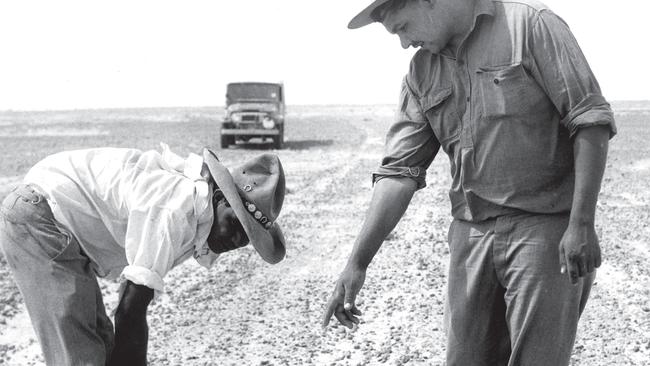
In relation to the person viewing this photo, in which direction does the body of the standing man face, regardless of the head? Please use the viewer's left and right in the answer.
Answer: facing the viewer and to the left of the viewer

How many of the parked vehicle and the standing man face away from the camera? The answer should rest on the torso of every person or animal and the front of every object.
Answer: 0

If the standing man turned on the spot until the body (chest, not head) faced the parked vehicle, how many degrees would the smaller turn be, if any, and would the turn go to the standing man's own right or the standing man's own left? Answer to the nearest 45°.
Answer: approximately 135° to the standing man's own right

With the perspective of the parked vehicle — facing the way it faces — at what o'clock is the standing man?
The standing man is roughly at 12 o'clock from the parked vehicle.

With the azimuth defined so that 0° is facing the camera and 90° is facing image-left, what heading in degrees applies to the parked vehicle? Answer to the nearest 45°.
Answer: approximately 0°

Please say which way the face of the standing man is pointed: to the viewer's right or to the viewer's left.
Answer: to the viewer's left
